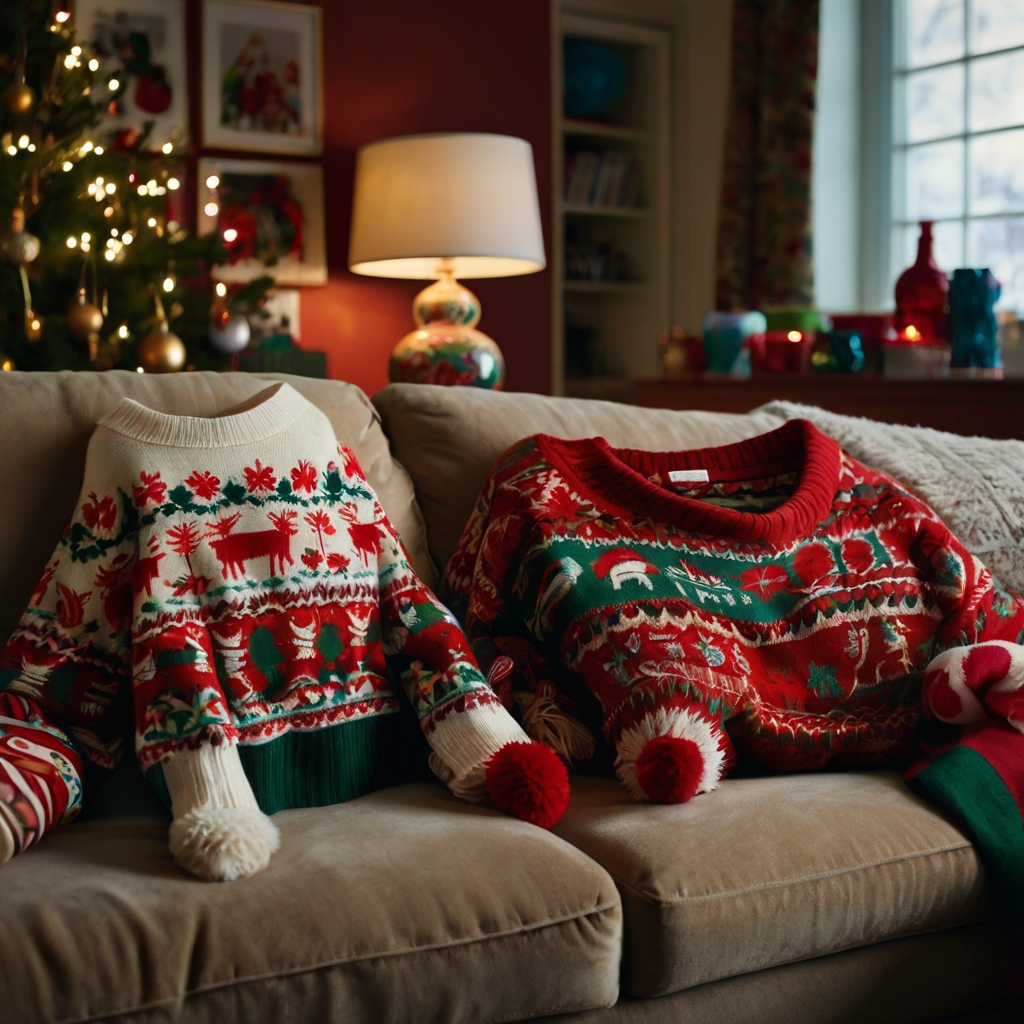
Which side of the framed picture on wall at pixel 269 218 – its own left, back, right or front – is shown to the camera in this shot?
front

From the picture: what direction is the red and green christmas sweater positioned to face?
toward the camera

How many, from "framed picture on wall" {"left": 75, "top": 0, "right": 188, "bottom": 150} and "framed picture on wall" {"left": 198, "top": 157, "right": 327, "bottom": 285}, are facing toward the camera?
2

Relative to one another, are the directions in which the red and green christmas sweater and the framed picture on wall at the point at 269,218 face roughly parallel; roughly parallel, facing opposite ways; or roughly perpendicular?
roughly parallel

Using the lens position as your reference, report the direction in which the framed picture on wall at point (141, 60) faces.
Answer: facing the viewer

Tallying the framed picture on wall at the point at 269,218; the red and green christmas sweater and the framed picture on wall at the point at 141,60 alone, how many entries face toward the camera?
3

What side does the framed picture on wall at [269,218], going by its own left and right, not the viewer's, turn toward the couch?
front

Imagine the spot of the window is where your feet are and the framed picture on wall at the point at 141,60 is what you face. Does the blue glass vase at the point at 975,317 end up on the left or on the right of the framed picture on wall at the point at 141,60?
left

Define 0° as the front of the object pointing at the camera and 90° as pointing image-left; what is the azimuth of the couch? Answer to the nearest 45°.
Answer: approximately 315°

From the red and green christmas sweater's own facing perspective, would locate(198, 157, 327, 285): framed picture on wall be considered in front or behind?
behind
